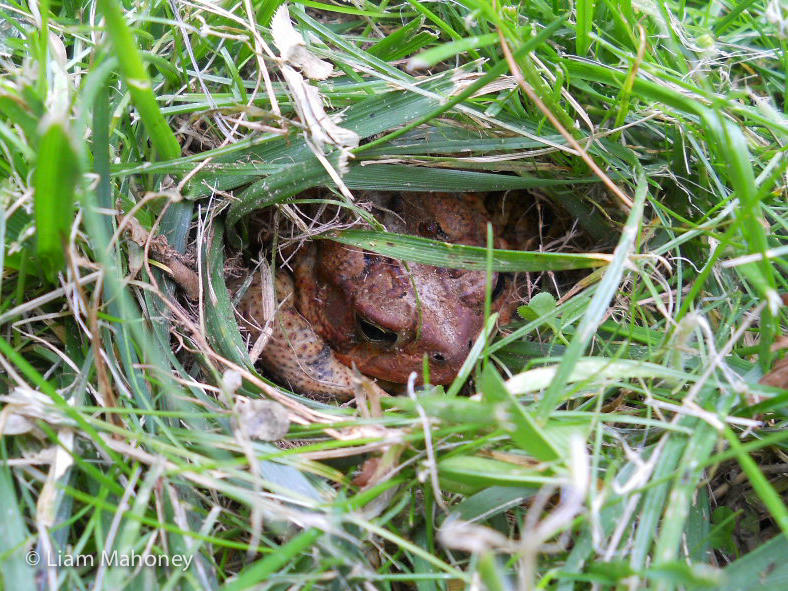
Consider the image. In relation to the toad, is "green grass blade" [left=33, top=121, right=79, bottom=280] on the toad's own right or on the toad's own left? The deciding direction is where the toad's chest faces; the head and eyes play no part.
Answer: on the toad's own right

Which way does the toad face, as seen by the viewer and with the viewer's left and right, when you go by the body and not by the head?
facing the viewer and to the right of the viewer
